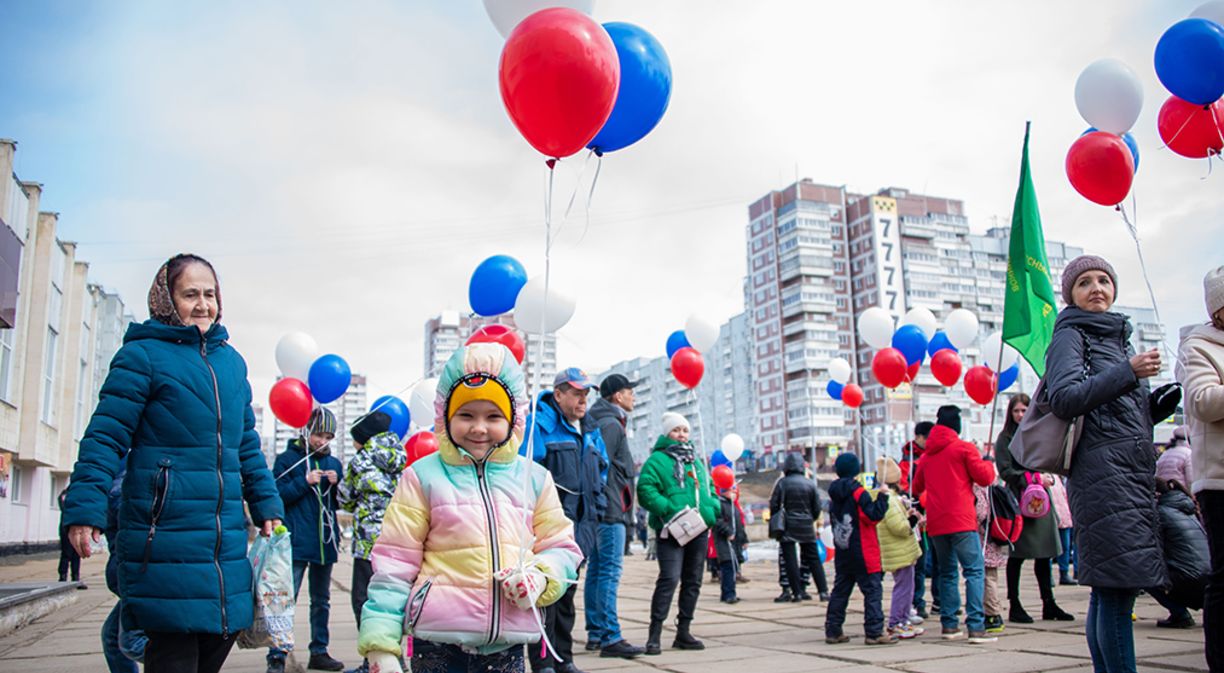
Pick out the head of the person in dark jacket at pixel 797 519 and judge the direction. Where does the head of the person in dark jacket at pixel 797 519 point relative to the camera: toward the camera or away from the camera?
away from the camera

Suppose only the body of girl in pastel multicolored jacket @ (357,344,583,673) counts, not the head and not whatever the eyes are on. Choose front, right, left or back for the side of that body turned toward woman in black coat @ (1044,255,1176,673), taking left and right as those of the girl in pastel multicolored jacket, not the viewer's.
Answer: left

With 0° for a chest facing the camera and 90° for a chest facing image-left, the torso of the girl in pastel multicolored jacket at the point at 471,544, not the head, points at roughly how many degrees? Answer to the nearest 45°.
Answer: approximately 0°

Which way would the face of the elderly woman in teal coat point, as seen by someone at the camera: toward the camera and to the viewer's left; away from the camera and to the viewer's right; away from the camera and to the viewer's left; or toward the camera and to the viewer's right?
toward the camera and to the viewer's right

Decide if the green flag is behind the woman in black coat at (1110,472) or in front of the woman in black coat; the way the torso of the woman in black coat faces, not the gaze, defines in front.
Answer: behind

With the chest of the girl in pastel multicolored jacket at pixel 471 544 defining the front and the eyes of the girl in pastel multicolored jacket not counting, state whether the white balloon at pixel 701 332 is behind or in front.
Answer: behind
